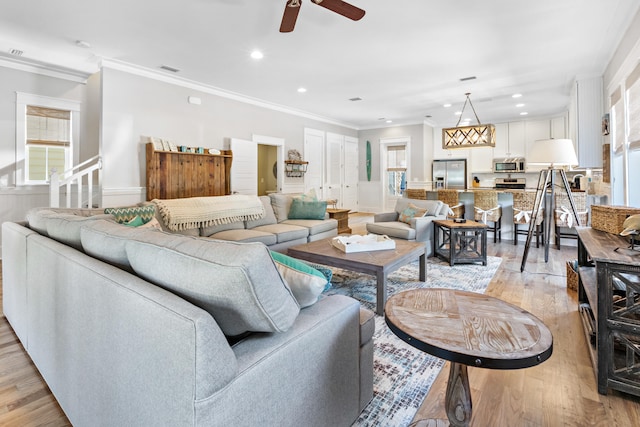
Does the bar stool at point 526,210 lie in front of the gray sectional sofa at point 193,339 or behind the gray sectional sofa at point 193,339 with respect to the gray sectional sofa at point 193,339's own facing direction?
in front

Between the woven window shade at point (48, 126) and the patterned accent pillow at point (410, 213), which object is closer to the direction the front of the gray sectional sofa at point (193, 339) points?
the patterned accent pillow

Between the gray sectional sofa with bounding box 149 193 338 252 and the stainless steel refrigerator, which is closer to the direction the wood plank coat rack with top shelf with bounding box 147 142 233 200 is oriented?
the gray sectional sofa

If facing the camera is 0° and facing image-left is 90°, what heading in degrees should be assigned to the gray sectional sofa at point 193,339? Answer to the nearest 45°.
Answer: approximately 225°

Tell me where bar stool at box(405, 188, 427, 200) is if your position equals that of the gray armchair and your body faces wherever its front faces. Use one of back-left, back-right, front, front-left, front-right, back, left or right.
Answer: back-right

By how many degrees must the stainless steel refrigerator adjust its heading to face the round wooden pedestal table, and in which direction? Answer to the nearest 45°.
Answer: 0° — it already faces it

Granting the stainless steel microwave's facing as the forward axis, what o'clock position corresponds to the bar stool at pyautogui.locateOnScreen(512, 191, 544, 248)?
The bar stool is roughly at 12 o'clock from the stainless steel microwave.

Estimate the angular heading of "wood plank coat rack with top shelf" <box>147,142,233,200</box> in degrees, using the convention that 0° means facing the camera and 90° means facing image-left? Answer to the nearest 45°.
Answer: approximately 315°

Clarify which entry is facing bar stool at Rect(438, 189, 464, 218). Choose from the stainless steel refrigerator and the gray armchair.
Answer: the stainless steel refrigerator

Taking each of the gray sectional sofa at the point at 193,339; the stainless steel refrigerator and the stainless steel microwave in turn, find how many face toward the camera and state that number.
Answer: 2

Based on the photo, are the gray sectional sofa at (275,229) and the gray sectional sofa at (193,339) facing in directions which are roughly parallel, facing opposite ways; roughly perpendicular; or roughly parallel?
roughly perpendicular

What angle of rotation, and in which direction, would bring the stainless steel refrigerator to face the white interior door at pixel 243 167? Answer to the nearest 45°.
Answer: approximately 45° to its right
